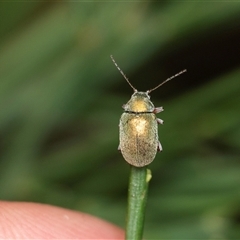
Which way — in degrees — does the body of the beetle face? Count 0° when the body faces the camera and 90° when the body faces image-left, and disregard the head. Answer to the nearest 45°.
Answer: approximately 180°
